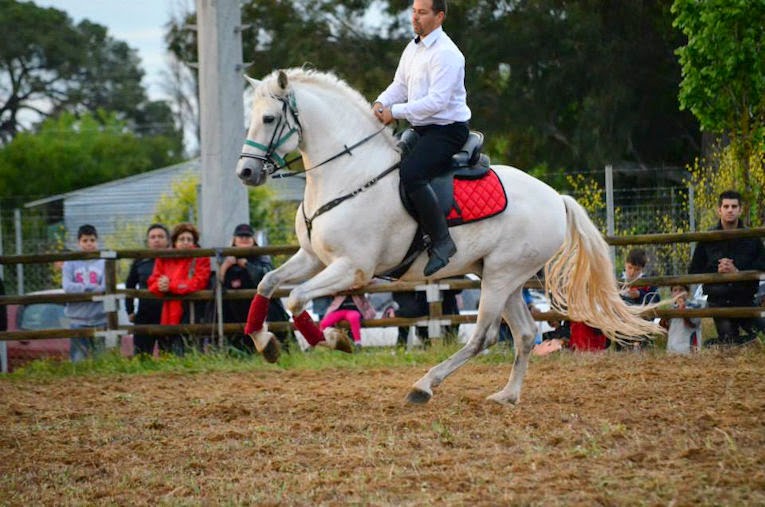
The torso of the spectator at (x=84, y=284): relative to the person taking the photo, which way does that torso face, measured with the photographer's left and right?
facing the viewer

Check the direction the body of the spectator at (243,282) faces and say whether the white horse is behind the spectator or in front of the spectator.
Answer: in front

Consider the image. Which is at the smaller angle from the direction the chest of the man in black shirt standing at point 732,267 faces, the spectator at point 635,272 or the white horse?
the white horse

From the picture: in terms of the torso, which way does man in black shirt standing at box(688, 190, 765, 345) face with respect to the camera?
toward the camera

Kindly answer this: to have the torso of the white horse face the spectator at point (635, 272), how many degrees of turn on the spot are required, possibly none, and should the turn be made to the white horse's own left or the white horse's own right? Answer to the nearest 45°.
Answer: approximately 135° to the white horse's own right

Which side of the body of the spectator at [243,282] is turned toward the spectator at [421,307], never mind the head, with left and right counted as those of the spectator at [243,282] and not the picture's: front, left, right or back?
left

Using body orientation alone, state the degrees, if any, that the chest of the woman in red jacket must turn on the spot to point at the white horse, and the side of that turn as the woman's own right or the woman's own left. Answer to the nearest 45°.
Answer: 0° — they already face it

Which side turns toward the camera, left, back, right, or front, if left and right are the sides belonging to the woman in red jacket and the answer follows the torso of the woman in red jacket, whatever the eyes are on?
front

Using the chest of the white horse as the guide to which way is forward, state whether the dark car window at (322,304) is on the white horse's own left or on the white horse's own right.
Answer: on the white horse's own right

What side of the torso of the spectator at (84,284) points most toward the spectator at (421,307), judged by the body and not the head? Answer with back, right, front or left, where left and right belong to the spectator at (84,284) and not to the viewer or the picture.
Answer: left

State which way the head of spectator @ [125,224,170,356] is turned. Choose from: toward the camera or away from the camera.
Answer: toward the camera

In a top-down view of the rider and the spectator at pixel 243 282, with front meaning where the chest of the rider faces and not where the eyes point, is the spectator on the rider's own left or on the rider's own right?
on the rider's own right
